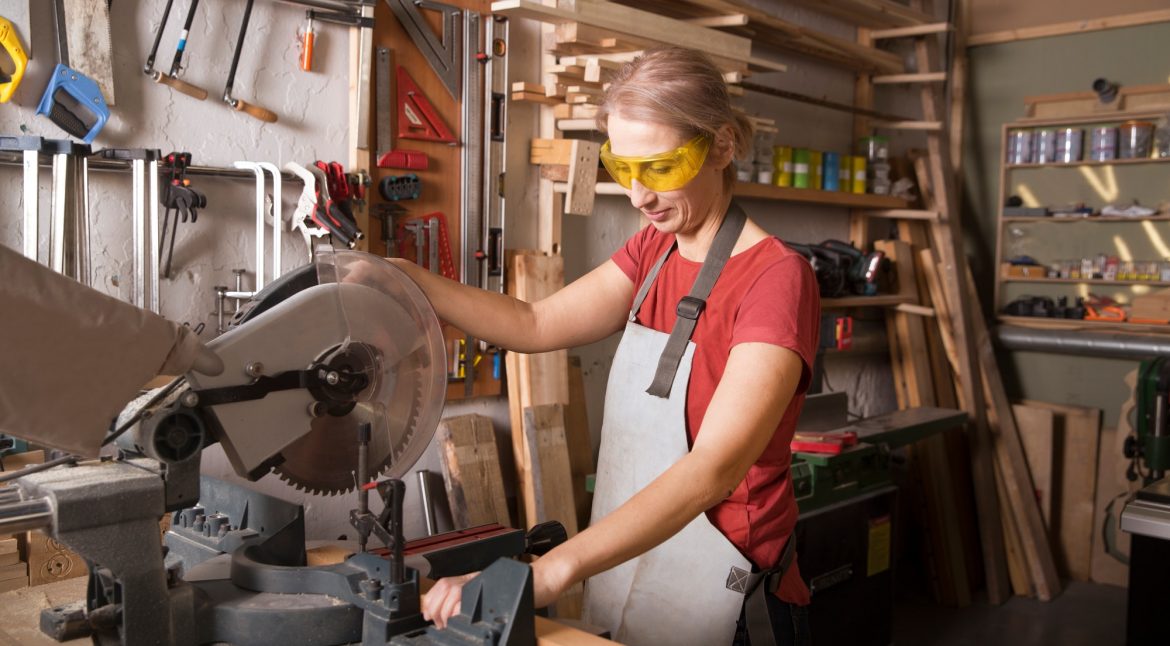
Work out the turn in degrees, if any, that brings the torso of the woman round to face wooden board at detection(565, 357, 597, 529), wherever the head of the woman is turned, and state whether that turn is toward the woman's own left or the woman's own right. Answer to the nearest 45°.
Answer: approximately 135° to the woman's own right

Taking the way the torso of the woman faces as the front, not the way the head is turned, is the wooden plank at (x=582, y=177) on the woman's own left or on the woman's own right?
on the woman's own right

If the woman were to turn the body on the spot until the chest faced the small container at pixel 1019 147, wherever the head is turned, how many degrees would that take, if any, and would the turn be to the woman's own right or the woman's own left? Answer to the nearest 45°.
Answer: approximately 180°

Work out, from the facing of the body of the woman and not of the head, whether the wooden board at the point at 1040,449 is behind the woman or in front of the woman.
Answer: behind

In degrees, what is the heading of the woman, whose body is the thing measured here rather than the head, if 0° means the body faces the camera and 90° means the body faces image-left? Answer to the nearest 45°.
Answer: approximately 45°

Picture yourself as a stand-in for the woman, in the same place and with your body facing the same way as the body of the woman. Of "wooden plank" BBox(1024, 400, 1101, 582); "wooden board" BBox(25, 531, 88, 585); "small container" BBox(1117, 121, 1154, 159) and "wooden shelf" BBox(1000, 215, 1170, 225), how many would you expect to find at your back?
3

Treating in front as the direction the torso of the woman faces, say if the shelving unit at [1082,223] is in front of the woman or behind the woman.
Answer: behind

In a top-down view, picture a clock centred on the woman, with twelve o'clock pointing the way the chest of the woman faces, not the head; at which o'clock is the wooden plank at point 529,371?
The wooden plank is roughly at 4 o'clock from the woman.

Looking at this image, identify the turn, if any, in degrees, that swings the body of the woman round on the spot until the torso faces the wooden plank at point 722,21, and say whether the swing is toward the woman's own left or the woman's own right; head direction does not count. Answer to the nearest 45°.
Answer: approximately 135° to the woman's own right

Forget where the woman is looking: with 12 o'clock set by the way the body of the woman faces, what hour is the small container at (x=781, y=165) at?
The small container is roughly at 5 o'clock from the woman.

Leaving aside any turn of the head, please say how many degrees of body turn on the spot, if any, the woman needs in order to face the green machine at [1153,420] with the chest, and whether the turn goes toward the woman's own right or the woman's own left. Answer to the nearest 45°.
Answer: approximately 180°

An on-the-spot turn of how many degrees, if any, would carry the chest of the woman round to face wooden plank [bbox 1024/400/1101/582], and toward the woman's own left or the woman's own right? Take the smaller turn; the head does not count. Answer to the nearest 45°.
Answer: approximately 180°

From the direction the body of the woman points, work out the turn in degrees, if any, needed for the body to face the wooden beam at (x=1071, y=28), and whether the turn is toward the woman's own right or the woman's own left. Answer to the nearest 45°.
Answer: approximately 180°

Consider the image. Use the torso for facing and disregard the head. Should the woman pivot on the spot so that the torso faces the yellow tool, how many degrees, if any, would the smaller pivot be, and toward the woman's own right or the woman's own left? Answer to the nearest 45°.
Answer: approximately 45° to the woman's own right
